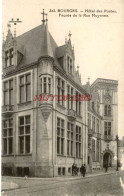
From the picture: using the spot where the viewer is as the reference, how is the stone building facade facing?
facing the viewer and to the right of the viewer
